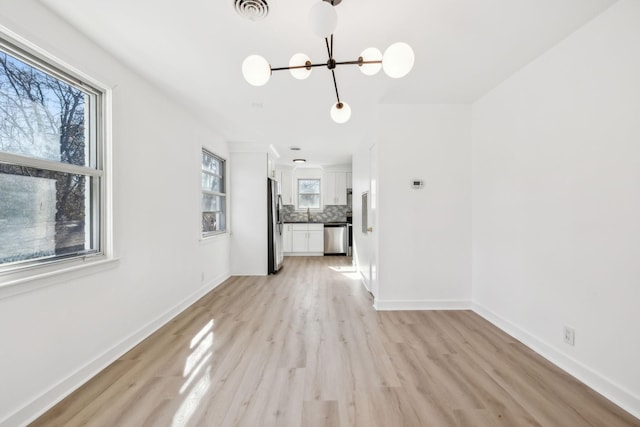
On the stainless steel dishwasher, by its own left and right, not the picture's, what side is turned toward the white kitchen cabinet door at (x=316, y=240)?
right

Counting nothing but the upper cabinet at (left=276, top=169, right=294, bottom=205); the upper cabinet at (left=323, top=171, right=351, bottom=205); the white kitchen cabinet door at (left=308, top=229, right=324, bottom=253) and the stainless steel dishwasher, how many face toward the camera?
4

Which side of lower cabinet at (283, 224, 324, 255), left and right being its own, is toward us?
front

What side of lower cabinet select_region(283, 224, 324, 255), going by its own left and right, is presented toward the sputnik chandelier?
front

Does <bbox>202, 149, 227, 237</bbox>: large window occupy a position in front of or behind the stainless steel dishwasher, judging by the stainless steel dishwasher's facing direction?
in front

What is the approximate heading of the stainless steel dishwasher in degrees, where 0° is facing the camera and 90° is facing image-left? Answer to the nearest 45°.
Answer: approximately 0°

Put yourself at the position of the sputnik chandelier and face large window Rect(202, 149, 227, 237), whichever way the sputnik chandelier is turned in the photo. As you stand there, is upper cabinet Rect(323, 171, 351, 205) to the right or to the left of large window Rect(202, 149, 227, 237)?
right

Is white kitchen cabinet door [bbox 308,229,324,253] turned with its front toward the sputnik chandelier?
yes

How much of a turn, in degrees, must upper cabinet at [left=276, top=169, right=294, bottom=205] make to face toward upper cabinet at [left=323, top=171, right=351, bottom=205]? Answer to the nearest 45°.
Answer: approximately 90° to its left

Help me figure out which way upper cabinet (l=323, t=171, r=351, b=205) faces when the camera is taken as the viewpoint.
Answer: facing the viewer

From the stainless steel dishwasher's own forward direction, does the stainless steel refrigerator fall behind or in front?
in front

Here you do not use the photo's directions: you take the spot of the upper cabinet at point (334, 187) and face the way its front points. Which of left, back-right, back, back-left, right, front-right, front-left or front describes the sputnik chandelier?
front
